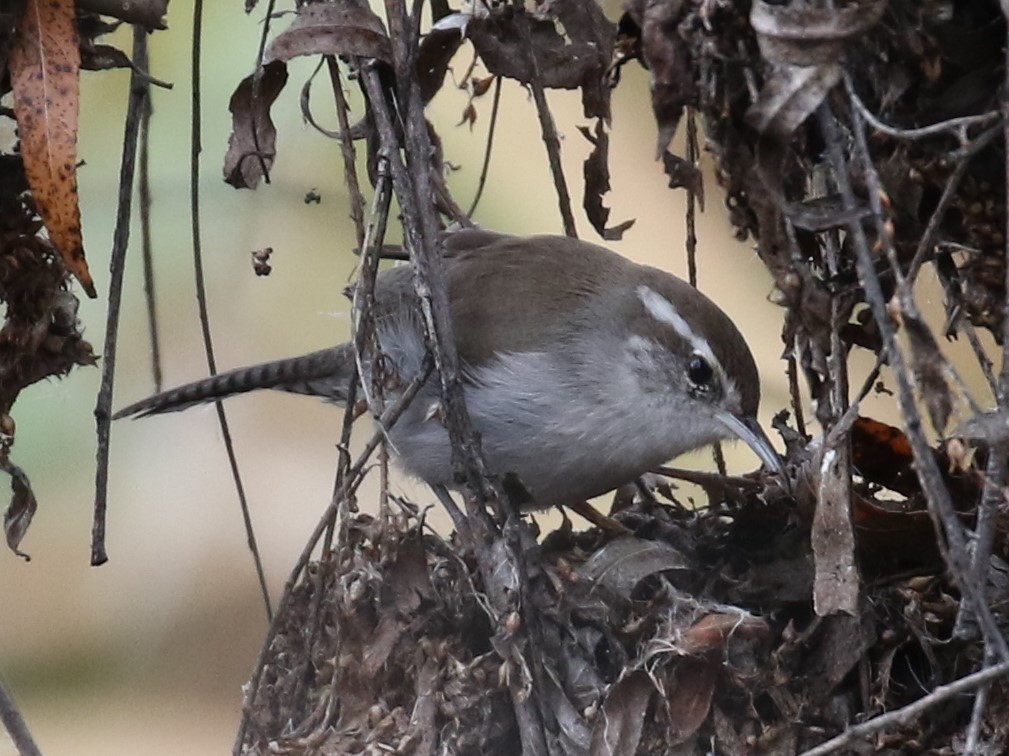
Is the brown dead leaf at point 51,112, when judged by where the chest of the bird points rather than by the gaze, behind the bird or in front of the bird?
behind

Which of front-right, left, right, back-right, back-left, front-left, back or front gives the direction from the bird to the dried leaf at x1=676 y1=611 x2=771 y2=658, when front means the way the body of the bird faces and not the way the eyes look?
front

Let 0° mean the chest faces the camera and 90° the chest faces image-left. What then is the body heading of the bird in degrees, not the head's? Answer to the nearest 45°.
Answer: approximately 270°

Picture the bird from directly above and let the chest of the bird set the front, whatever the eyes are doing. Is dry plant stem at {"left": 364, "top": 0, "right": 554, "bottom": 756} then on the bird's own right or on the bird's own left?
on the bird's own right

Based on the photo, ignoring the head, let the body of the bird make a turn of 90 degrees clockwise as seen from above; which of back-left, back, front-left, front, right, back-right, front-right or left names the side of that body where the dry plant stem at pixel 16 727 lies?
front-right

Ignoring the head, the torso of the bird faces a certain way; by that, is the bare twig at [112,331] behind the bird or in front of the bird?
behind
